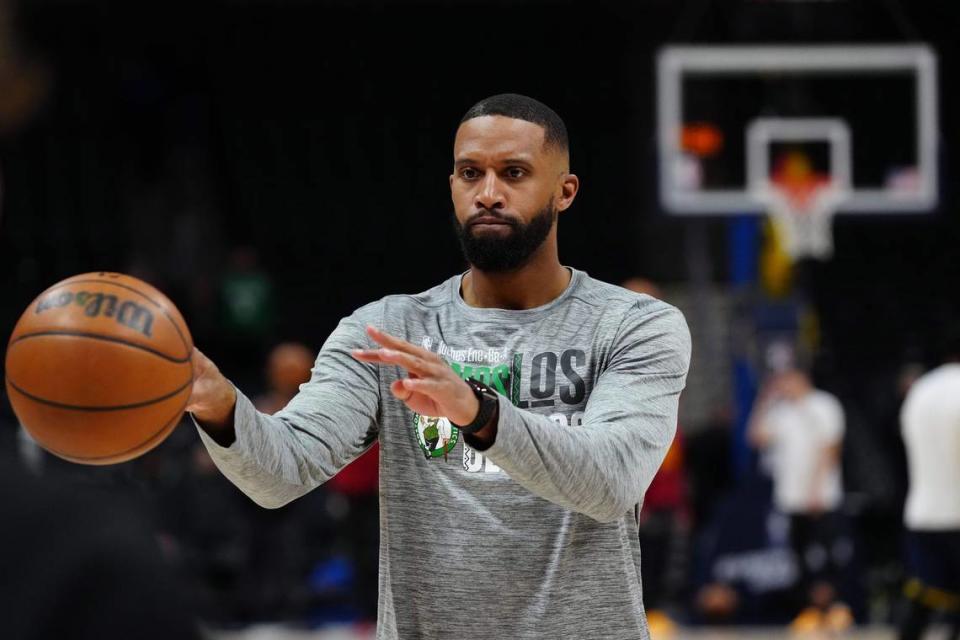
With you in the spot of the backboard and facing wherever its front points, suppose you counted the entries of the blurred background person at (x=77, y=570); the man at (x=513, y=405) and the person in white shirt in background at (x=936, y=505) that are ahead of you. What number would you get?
3

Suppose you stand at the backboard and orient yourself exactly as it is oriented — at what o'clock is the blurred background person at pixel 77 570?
The blurred background person is roughly at 12 o'clock from the backboard.

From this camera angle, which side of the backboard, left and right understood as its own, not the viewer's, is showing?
front

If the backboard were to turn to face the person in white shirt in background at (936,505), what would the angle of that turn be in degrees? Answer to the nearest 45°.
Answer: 0° — it already faces them

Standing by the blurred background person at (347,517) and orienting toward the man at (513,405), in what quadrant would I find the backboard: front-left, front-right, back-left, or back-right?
back-left

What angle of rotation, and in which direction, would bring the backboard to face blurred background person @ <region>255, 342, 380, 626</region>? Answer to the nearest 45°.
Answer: approximately 45° to its right

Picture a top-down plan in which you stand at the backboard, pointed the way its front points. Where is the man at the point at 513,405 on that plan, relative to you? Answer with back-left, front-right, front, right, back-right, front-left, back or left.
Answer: front

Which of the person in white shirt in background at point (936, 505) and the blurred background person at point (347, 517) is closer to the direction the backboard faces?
the person in white shirt in background
